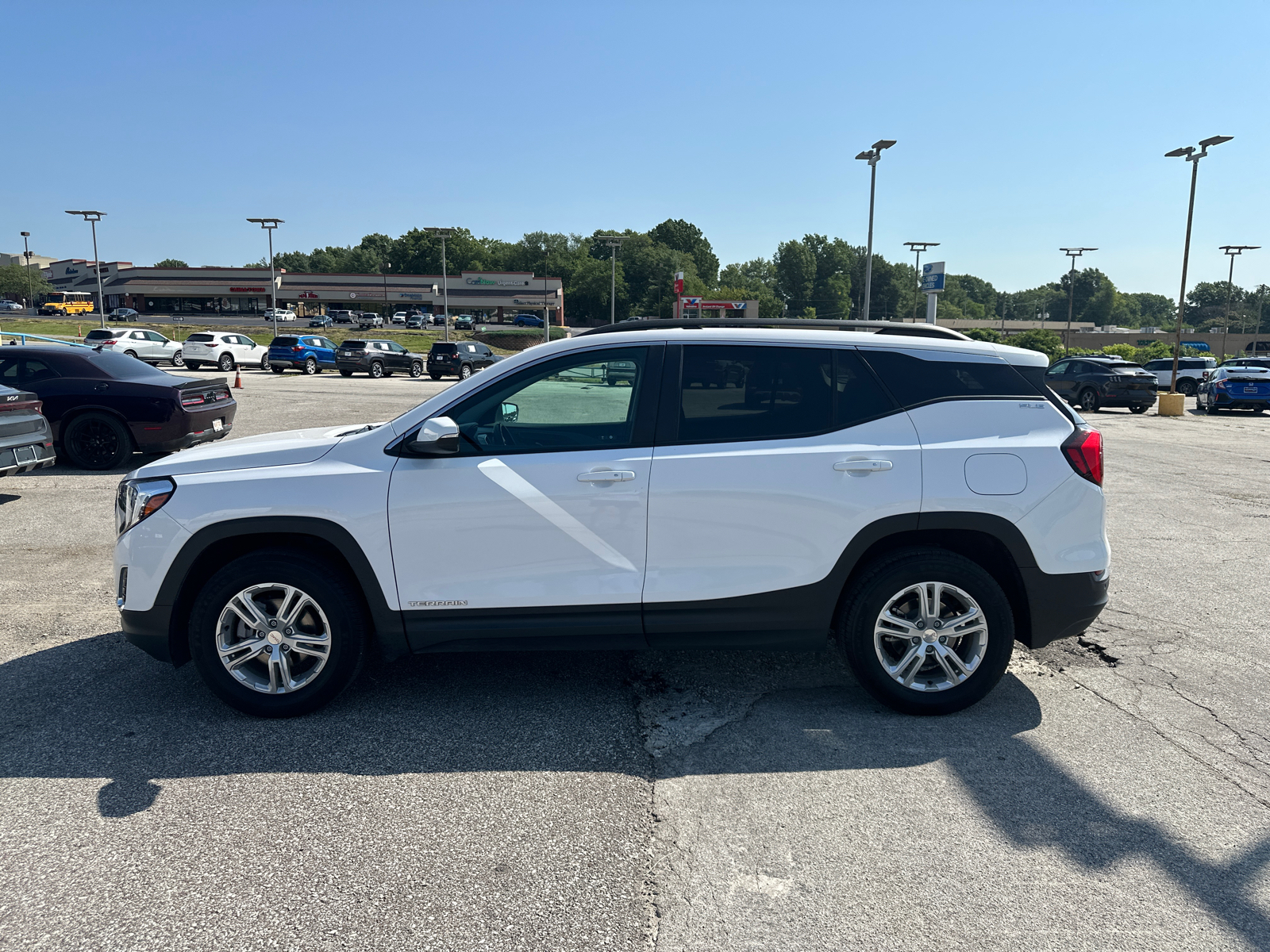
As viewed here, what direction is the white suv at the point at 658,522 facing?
to the viewer's left

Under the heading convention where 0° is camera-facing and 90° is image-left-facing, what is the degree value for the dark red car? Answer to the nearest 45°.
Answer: approximately 135°

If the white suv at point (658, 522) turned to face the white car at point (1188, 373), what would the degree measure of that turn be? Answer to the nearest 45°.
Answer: approximately 135° to its right

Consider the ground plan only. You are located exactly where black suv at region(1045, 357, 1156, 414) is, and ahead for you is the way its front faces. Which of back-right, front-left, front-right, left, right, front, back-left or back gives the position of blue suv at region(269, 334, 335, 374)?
front-left

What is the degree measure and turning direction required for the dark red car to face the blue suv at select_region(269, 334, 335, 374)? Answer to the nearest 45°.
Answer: approximately 45° to its right
